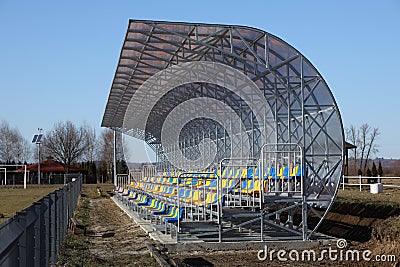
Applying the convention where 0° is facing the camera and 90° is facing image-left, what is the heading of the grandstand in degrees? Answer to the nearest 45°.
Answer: approximately 90°

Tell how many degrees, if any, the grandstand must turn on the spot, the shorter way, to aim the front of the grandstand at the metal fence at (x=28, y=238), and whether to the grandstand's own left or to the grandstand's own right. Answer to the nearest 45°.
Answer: approximately 90° to the grandstand's own left
